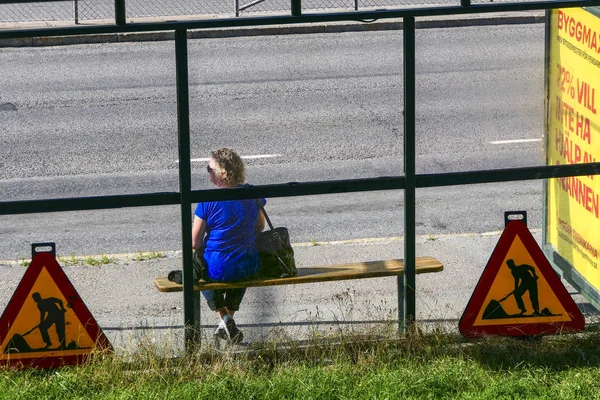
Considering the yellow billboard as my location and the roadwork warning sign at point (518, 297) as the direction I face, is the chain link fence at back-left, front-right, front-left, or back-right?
back-right

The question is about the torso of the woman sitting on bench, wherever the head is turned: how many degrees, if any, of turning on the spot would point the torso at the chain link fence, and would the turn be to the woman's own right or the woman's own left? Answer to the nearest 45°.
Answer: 0° — they already face it

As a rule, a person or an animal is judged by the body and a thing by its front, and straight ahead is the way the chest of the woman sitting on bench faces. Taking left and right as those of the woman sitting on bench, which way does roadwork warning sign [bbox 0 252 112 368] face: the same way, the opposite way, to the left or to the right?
the opposite way

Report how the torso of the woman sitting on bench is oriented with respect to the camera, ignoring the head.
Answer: away from the camera

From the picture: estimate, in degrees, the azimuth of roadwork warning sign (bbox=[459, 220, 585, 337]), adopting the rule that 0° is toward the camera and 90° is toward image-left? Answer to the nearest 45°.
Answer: approximately 0°

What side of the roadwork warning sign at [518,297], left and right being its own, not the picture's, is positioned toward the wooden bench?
right

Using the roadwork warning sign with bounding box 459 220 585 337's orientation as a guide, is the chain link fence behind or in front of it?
behind

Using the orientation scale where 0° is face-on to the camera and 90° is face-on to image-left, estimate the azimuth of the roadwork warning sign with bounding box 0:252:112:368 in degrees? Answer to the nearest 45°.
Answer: approximately 0°

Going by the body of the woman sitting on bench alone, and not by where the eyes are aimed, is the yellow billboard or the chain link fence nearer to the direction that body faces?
the chain link fence

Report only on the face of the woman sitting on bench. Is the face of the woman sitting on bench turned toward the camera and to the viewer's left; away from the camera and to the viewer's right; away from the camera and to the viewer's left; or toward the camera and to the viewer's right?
away from the camera and to the viewer's left
